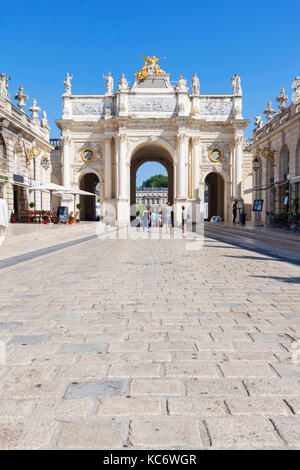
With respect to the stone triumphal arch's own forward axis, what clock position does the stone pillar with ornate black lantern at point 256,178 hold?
The stone pillar with ornate black lantern is roughly at 11 o'clock from the stone triumphal arch.

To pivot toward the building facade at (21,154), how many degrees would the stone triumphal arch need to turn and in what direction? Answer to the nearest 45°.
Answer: approximately 45° to its right

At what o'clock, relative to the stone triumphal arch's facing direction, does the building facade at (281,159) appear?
The building facade is roughly at 11 o'clock from the stone triumphal arch.

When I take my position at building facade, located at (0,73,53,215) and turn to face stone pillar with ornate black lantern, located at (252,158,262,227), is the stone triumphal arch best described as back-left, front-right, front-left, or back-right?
front-left

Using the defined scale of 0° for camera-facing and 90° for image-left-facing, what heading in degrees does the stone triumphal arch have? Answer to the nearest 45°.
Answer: approximately 0°
